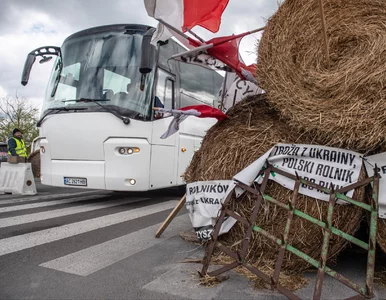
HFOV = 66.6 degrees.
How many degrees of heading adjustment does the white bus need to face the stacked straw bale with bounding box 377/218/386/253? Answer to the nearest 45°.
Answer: approximately 90° to its left

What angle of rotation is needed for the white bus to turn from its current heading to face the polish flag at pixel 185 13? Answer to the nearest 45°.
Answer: approximately 45° to its left

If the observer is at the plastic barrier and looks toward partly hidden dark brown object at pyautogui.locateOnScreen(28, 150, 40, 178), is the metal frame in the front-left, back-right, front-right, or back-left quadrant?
back-right

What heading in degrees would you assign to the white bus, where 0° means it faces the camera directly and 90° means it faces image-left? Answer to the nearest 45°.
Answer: approximately 45°

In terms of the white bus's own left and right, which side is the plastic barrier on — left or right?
on its right

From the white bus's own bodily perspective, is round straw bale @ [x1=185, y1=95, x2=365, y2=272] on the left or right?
on its left
